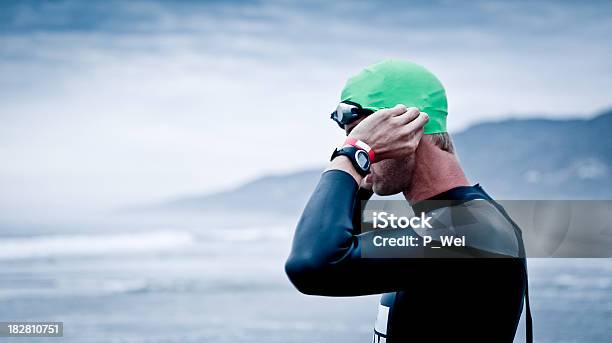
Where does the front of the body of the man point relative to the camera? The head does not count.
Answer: to the viewer's left

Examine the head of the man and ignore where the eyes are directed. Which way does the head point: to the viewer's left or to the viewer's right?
to the viewer's left
